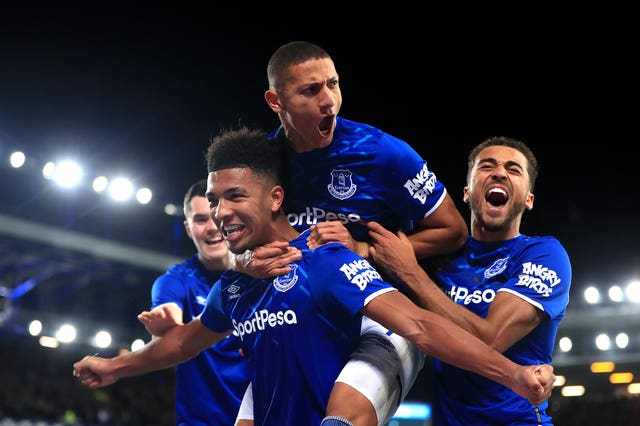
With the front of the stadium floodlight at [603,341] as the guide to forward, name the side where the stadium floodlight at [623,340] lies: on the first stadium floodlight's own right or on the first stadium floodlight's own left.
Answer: on the first stadium floodlight's own left

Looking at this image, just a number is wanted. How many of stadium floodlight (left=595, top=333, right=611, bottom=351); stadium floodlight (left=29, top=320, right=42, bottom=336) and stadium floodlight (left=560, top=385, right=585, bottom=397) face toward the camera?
3

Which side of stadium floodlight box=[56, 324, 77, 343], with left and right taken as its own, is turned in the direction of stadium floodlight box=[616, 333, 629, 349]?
left

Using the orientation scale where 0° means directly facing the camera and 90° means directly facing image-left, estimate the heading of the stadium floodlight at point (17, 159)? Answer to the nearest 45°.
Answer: approximately 0°

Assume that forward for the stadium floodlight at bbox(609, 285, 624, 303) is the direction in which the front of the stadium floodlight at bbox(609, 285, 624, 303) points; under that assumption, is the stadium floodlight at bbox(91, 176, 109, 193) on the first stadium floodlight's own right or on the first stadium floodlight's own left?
on the first stadium floodlight's own right

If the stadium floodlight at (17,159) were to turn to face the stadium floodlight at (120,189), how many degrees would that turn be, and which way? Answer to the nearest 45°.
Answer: approximately 135° to its left

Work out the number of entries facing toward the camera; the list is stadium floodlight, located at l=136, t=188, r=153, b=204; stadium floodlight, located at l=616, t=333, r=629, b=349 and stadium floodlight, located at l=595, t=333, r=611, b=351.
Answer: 3

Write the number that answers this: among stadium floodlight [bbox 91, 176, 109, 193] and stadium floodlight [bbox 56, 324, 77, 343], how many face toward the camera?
2

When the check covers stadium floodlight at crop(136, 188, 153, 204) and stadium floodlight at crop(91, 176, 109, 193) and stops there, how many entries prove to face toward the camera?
2

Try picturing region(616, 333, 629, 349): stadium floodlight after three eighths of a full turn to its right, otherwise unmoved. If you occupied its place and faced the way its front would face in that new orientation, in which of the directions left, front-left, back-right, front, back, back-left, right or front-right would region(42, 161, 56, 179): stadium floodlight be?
left

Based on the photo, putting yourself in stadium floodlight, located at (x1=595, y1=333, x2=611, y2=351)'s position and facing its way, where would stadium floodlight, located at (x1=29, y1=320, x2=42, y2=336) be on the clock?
stadium floodlight, located at (x1=29, y1=320, x2=42, y2=336) is roughly at 2 o'clock from stadium floodlight, located at (x1=595, y1=333, x2=611, y2=351).
